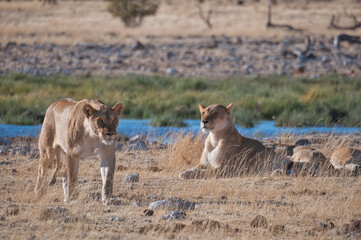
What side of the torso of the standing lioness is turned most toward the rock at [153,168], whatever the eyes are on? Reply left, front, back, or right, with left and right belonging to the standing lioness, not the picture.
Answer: left

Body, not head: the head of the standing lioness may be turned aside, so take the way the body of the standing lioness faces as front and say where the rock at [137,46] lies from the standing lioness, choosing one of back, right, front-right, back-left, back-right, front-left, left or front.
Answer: back-left

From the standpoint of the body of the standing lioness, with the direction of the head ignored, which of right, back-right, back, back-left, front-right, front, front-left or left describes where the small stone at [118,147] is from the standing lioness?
back-left

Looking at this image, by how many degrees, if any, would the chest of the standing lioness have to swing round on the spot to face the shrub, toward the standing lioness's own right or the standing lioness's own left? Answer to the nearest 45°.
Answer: approximately 135° to the standing lioness's own left

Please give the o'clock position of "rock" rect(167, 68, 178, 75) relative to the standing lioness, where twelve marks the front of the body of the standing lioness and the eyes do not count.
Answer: The rock is roughly at 8 o'clock from the standing lioness.

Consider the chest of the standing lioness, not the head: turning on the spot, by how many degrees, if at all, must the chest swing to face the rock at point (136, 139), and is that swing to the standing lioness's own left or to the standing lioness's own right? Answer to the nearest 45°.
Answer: approximately 135° to the standing lioness's own left

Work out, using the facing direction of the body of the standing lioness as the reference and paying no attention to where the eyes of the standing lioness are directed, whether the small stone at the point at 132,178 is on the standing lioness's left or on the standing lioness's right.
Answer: on the standing lioness's left

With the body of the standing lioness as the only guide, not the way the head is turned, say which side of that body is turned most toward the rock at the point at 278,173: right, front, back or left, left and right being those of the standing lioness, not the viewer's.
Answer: left

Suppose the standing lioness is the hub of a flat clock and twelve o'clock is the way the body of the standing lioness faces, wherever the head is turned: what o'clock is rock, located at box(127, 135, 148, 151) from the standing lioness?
The rock is roughly at 8 o'clock from the standing lioness.

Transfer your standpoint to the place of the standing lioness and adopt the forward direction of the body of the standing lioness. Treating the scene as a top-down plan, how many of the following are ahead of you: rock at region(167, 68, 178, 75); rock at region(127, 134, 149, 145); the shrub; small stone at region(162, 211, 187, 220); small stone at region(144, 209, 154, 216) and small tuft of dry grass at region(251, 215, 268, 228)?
3

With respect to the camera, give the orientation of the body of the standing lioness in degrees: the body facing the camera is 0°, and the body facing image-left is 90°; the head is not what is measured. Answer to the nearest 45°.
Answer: approximately 315°

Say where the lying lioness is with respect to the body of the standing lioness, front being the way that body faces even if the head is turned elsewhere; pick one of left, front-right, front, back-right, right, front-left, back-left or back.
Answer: left

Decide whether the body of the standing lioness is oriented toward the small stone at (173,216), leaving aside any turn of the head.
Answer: yes

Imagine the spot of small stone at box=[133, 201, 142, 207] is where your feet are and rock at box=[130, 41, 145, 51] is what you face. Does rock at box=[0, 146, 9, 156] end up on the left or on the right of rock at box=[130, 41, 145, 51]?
left
